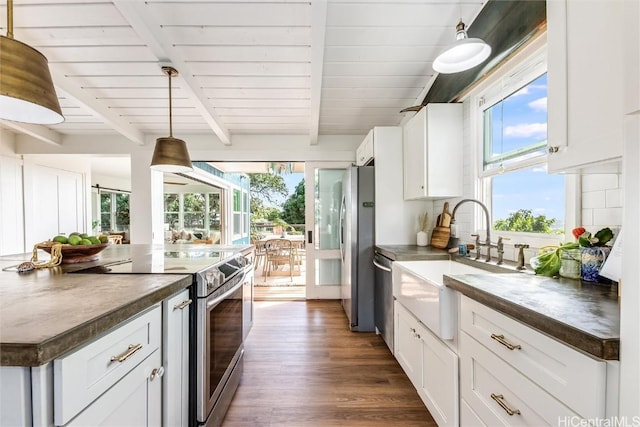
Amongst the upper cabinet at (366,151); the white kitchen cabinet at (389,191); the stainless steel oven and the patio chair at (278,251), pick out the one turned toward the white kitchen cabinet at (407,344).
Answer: the stainless steel oven

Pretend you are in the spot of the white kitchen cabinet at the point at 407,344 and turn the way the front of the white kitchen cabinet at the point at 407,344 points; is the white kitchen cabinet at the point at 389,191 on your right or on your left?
on your right

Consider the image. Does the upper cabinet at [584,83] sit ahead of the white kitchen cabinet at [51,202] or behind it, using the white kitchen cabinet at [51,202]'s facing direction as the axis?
ahead

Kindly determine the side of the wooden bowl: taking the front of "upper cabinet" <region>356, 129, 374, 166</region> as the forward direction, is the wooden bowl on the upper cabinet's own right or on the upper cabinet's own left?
on the upper cabinet's own left

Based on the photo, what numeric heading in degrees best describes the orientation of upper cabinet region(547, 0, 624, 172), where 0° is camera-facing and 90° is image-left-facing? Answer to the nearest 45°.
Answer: approximately 45°

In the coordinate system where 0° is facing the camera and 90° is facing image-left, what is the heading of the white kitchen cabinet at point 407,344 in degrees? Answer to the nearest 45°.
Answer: approximately 90°

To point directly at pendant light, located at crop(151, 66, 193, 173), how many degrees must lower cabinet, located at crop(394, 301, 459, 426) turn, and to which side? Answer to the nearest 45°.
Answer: approximately 45° to its right

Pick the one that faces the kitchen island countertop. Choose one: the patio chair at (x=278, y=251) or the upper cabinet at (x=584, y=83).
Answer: the upper cabinet

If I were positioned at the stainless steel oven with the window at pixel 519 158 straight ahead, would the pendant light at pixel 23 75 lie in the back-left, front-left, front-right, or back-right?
back-right

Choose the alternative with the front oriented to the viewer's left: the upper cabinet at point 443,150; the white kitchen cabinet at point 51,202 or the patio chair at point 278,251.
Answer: the upper cabinet

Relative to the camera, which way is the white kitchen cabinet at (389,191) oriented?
to the viewer's left

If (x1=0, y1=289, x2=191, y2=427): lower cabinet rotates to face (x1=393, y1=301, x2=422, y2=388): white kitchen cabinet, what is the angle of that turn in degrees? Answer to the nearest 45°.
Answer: approximately 45° to its left
